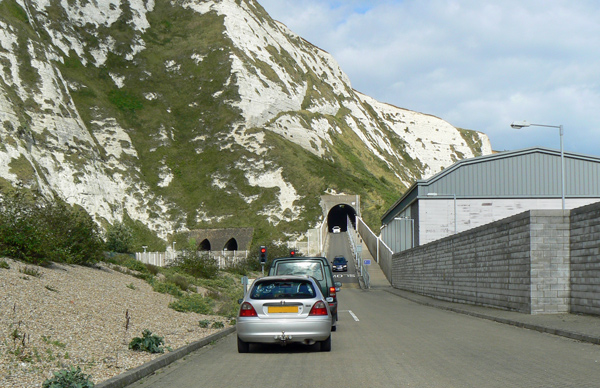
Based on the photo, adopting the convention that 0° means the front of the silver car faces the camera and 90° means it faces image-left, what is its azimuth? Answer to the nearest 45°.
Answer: approximately 180°

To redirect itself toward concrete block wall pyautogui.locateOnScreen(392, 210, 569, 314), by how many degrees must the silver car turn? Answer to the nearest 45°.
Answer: approximately 45° to its right

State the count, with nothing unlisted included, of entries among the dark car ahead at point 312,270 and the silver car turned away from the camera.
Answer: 2

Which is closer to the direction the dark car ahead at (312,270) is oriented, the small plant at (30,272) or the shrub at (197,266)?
the shrub

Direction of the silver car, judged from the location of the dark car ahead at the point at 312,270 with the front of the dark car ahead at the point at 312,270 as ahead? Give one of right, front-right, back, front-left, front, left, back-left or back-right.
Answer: back

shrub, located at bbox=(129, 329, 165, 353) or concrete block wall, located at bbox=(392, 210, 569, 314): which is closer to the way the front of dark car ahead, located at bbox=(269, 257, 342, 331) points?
the concrete block wall

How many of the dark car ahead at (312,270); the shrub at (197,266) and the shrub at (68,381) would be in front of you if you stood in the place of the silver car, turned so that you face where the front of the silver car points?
2

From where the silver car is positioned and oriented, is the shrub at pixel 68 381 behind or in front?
behind

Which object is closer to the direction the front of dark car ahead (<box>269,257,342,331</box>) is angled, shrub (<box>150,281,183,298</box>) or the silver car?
the shrub

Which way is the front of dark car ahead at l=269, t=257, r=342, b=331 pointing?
away from the camera
